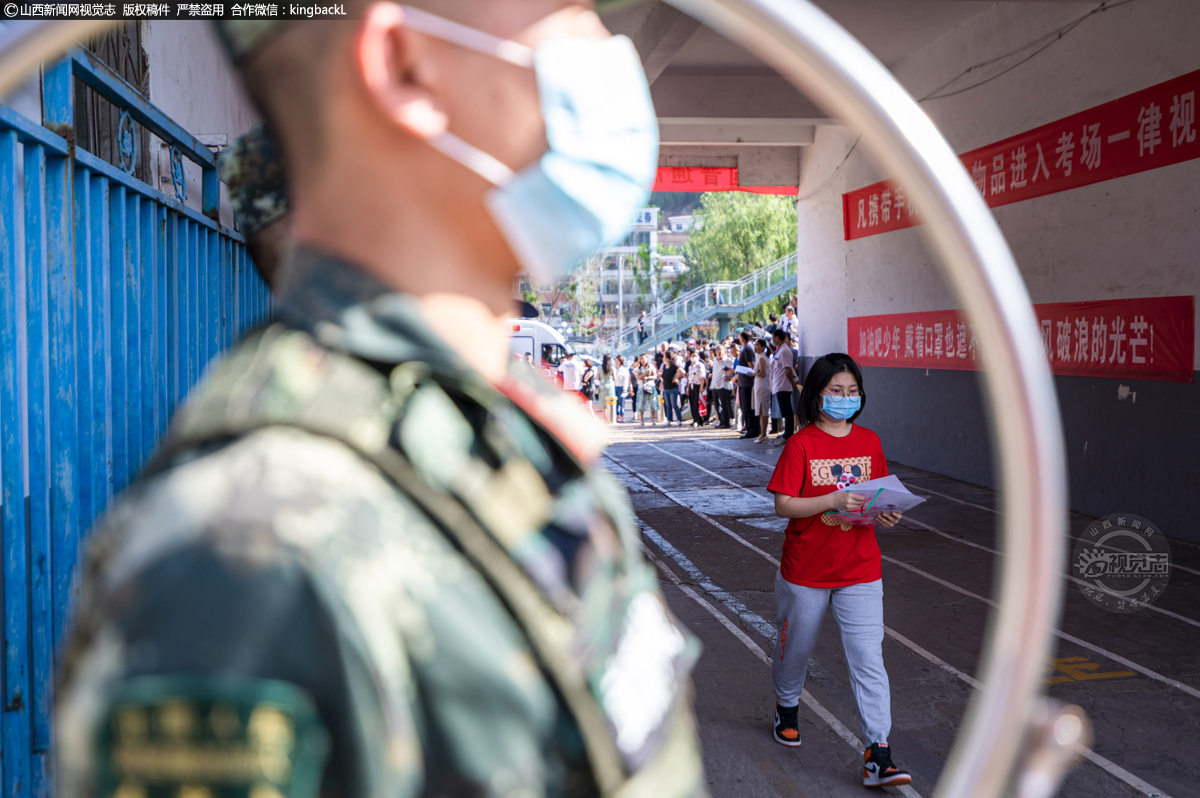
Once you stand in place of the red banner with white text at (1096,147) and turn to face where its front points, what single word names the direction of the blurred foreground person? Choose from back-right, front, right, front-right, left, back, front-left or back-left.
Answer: front-left

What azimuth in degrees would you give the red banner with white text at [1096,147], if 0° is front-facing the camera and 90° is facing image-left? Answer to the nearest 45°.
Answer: approximately 45°

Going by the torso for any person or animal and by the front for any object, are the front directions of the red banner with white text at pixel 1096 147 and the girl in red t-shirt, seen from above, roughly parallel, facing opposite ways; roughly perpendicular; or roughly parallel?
roughly perpendicular

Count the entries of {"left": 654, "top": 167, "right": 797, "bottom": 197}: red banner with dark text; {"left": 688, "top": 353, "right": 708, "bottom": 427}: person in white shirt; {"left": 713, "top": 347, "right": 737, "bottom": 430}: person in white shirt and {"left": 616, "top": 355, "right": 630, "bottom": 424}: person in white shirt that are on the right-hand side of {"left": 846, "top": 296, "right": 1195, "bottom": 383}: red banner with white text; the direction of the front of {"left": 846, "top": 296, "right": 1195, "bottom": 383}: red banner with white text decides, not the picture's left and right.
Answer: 4

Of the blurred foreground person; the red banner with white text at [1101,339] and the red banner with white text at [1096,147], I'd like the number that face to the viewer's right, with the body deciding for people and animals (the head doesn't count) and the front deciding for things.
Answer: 1

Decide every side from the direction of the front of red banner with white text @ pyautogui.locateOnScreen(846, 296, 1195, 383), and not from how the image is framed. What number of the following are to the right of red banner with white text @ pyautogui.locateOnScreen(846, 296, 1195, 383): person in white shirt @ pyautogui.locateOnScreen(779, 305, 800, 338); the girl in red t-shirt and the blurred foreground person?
1

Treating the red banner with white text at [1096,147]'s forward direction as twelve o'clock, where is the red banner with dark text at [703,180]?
the red banner with dark text at [703,180] is roughly at 3 o'clock from the red banner with white text at [1096,147].

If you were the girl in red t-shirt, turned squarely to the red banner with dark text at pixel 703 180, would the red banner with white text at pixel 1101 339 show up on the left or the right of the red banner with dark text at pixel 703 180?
right

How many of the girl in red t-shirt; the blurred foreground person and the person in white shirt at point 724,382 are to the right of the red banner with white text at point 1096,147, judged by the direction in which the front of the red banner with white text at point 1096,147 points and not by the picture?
1

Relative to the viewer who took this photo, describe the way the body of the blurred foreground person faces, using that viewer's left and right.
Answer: facing to the right of the viewer

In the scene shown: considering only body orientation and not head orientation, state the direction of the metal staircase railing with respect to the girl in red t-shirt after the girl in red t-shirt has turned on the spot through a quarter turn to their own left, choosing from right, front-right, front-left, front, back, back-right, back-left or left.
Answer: front-left

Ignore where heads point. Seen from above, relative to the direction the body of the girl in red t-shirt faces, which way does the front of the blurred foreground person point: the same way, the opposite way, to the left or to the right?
to the left

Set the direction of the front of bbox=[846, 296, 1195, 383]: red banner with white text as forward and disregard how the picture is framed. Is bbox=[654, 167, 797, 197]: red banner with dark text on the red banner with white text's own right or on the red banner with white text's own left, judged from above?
on the red banner with white text's own right

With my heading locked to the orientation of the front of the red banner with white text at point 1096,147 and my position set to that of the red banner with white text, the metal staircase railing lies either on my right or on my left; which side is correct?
on my right

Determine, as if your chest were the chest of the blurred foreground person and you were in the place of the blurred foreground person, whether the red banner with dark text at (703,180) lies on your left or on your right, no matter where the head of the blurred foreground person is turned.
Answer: on your left

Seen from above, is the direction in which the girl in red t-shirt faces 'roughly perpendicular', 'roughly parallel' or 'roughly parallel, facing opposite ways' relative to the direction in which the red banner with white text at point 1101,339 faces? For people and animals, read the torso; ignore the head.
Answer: roughly perpendicular

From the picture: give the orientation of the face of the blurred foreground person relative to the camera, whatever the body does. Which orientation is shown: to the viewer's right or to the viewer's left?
to the viewer's right

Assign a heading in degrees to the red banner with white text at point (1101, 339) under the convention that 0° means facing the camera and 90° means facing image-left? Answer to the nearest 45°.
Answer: approximately 45°

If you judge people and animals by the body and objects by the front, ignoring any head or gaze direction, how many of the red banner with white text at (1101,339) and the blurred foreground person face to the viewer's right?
1
